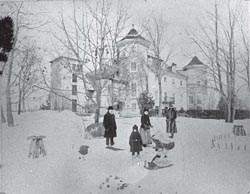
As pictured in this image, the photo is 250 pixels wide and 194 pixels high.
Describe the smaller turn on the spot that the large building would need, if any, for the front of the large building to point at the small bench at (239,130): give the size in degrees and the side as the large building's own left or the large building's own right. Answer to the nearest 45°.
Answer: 0° — it already faces it

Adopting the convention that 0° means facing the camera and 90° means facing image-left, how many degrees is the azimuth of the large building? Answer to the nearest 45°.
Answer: approximately 0°

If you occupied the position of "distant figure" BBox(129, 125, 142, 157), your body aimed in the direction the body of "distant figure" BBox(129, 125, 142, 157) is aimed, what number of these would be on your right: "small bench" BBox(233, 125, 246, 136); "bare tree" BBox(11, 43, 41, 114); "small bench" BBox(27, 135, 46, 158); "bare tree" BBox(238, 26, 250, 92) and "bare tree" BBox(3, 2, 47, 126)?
3

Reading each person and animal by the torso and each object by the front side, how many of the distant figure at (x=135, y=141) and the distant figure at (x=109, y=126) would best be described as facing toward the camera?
2

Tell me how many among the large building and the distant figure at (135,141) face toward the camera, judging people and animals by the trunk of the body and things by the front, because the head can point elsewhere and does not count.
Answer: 2

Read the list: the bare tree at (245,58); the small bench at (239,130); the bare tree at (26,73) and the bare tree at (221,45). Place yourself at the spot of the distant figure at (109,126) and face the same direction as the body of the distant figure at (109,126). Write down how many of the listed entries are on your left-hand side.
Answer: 3

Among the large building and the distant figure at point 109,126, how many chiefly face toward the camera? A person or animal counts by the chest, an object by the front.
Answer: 2

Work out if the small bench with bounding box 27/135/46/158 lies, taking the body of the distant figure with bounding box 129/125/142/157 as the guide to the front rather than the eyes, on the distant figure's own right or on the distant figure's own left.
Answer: on the distant figure's own right

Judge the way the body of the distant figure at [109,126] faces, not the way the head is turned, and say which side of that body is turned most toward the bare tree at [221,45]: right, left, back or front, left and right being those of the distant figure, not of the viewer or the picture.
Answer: left

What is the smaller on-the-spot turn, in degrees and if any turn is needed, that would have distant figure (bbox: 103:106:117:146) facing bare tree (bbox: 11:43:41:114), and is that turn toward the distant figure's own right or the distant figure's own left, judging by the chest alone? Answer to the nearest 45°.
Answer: approximately 90° to the distant figure's own right
